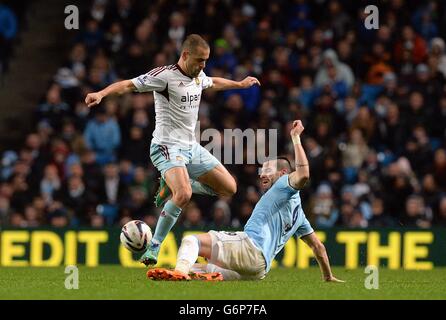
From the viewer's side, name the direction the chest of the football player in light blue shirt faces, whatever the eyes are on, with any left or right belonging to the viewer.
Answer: facing to the left of the viewer

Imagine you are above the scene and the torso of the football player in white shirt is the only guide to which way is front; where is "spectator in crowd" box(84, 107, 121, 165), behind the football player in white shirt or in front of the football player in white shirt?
behind

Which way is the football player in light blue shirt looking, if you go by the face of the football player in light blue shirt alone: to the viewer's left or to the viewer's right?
to the viewer's left

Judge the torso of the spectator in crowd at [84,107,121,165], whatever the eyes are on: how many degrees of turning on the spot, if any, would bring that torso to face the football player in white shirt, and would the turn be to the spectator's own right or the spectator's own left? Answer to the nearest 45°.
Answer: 0° — they already face them

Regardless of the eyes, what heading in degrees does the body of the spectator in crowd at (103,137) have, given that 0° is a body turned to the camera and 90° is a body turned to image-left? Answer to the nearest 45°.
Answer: approximately 0°

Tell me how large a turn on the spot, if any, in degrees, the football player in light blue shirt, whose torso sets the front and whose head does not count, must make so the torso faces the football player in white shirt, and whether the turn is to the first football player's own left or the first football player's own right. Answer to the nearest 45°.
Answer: approximately 45° to the first football player's own right

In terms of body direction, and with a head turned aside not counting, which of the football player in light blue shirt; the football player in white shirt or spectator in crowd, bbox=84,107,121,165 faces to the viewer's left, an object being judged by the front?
the football player in light blue shirt

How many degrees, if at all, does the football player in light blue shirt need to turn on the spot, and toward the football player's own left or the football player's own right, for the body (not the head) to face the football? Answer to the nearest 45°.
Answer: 0° — they already face it
